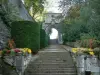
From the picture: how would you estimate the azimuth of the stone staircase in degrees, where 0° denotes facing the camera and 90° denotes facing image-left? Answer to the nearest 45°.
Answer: approximately 0°

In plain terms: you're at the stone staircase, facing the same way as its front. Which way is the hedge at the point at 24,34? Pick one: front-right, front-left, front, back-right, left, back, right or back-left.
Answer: back-right
